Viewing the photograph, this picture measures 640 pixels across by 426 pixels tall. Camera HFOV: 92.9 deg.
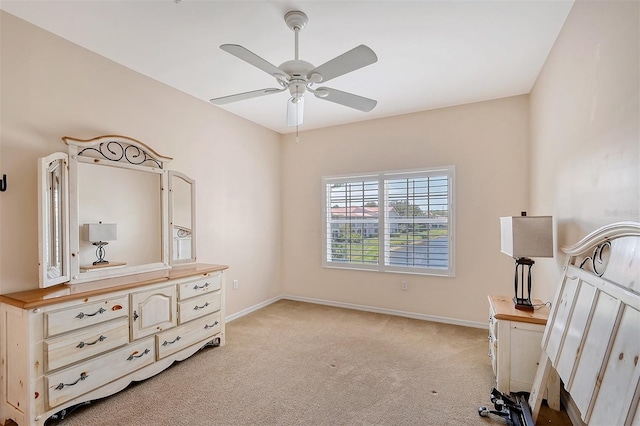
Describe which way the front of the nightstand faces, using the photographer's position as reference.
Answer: facing to the left of the viewer

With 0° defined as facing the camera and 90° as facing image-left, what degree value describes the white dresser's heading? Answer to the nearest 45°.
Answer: approximately 315°

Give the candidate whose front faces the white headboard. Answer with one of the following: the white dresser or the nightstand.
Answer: the white dresser

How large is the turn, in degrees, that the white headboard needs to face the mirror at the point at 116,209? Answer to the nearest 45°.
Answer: approximately 45° to its right

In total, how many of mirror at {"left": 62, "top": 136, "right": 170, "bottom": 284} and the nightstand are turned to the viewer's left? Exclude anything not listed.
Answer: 1

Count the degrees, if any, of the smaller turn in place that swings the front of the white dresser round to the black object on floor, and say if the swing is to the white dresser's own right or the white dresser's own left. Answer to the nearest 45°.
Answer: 0° — it already faces it

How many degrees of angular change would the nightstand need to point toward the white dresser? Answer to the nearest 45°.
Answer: approximately 45° to its left

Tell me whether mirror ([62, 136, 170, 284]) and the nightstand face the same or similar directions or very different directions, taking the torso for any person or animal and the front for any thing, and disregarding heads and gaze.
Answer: very different directions

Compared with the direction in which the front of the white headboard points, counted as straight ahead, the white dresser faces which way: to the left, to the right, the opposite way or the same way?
the opposite way

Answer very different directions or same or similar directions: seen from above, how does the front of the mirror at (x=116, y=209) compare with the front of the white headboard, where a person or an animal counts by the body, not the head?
very different directions

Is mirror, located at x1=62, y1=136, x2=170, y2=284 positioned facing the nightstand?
yes
